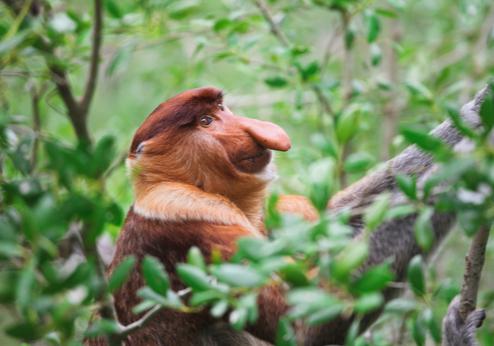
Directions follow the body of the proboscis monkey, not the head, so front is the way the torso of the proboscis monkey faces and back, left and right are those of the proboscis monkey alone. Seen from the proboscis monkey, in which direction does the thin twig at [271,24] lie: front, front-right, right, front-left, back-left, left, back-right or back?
left

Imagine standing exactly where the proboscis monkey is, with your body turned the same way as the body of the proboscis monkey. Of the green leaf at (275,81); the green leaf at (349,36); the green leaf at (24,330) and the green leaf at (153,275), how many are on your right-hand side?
2

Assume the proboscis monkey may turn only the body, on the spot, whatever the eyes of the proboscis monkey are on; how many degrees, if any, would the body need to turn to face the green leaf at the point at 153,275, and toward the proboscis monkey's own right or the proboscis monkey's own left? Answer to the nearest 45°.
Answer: approximately 90° to the proboscis monkey's own right

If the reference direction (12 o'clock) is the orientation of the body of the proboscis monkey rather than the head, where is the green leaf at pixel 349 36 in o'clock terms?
The green leaf is roughly at 10 o'clock from the proboscis monkey.

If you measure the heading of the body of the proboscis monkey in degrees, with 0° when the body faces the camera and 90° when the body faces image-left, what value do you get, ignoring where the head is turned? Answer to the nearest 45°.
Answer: approximately 270°

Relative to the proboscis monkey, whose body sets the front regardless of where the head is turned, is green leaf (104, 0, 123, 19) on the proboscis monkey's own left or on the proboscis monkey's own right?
on the proboscis monkey's own left

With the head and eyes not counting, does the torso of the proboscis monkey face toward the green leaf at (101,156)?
no

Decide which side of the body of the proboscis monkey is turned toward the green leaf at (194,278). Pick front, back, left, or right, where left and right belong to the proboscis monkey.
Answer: right

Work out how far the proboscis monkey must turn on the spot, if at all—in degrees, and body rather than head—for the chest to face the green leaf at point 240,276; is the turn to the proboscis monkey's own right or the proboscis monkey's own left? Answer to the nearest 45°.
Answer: approximately 90° to the proboscis monkey's own right

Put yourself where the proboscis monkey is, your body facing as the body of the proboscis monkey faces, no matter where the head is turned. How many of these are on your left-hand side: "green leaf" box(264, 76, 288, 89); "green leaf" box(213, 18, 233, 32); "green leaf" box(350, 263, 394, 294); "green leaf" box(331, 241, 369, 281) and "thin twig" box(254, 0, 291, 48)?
3
